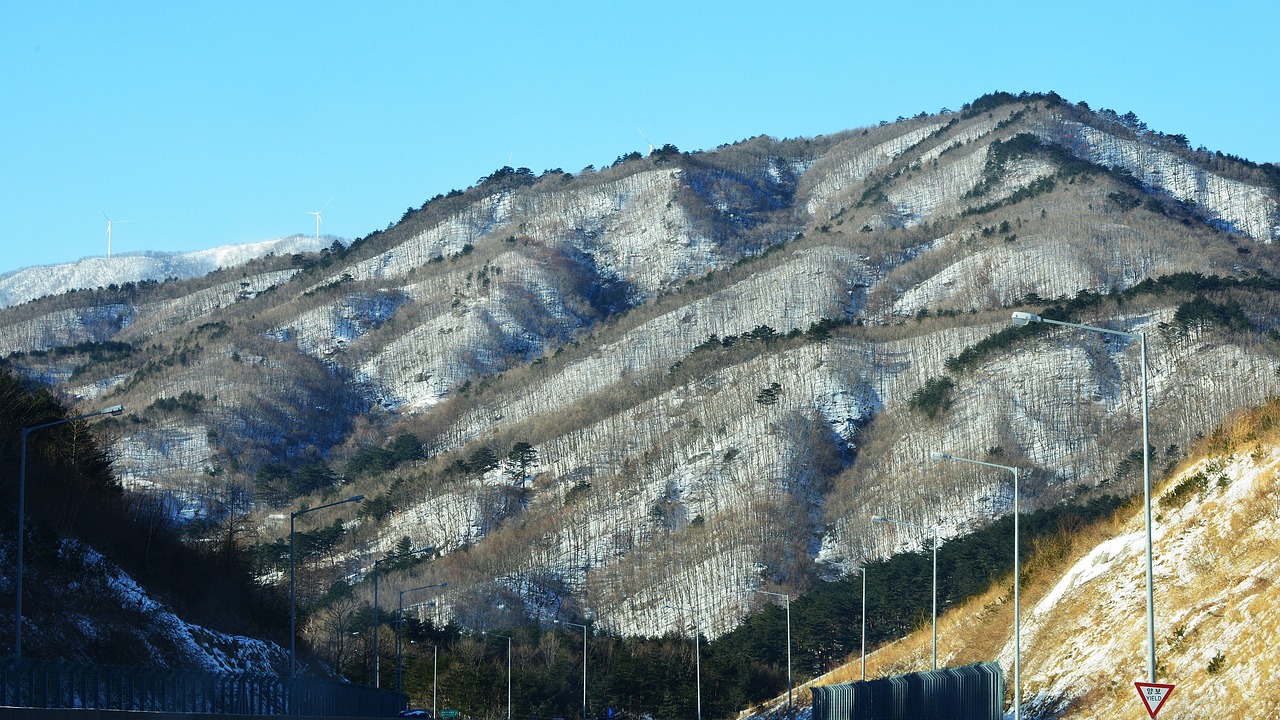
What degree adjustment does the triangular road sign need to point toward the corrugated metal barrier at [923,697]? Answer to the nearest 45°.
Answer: approximately 180°

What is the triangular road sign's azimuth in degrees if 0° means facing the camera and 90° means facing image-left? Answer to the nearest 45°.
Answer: approximately 0°

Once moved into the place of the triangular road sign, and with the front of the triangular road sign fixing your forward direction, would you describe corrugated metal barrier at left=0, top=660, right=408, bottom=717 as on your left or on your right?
on your right
